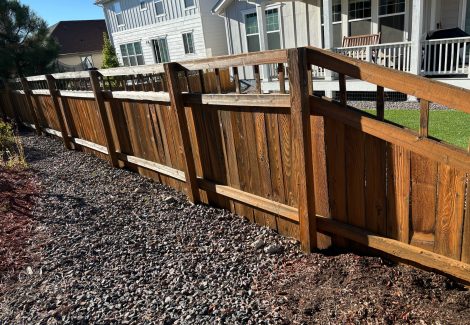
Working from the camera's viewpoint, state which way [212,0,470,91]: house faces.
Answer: facing the viewer and to the left of the viewer

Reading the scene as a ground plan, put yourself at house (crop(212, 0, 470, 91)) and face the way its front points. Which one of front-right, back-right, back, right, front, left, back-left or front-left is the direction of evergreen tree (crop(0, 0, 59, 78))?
front-right

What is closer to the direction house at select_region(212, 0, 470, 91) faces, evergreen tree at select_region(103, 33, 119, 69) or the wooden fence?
the wooden fence

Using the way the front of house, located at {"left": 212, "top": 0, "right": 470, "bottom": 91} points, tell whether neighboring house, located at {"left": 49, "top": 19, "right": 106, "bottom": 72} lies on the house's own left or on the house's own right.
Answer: on the house's own right

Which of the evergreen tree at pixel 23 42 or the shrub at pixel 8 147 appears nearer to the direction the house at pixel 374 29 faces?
the shrub

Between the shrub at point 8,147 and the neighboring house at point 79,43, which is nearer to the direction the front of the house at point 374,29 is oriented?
the shrub

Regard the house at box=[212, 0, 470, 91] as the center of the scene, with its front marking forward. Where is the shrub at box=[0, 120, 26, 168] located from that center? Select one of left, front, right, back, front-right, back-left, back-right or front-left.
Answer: front

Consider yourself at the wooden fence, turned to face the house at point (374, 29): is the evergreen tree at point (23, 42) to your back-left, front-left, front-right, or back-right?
front-left

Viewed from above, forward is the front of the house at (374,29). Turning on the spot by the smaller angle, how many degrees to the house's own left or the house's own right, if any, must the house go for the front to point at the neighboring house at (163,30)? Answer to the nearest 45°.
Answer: approximately 90° to the house's own right

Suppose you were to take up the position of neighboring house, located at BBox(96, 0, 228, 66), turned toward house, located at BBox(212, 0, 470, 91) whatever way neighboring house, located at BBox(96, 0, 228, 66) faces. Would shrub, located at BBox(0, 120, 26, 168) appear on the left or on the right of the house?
right

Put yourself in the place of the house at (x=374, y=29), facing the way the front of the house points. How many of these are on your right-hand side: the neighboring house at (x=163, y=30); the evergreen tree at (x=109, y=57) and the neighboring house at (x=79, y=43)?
3

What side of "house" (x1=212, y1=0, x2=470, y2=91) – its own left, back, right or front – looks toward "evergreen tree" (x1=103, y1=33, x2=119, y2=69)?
right
